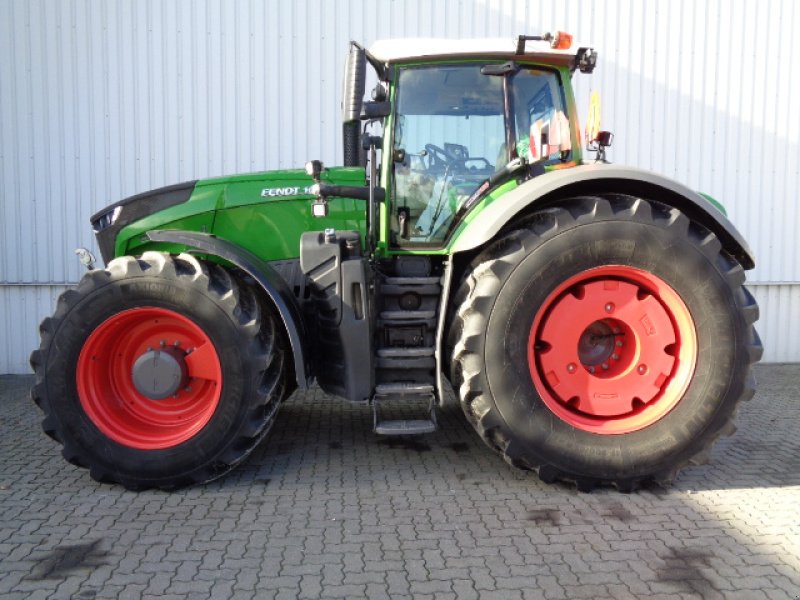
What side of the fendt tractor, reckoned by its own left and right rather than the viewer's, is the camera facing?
left
